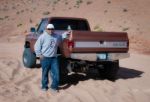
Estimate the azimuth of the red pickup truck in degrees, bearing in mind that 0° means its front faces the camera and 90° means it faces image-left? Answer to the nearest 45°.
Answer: approximately 135°

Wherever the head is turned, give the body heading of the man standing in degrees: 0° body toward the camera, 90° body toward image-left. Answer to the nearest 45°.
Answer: approximately 0°

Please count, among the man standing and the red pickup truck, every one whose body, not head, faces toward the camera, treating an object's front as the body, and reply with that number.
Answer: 1
